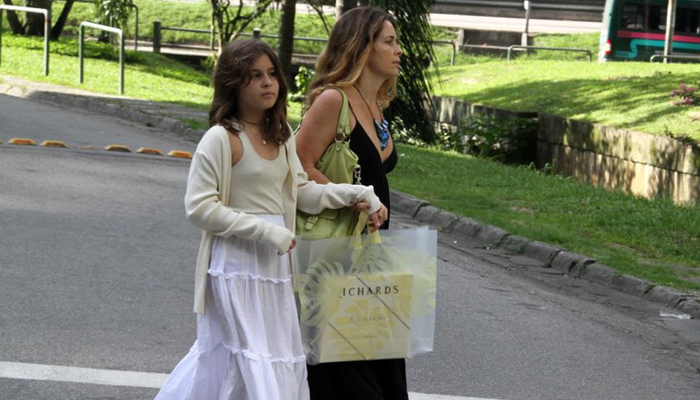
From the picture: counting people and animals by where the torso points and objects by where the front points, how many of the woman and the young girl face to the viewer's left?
0

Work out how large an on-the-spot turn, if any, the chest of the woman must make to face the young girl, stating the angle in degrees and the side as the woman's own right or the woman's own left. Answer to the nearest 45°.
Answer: approximately 135° to the woman's own right

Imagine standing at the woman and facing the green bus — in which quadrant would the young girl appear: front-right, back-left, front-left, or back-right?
back-left

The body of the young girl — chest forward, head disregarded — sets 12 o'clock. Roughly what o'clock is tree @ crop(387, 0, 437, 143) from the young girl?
The tree is roughly at 8 o'clock from the young girl.

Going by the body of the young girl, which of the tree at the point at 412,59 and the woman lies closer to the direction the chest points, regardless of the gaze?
the woman

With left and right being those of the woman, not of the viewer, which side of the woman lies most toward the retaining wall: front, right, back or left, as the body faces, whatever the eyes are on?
left

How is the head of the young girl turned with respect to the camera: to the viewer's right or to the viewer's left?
to the viewer's right

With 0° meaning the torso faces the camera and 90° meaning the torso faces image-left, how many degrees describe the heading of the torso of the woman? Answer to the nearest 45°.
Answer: approximately 270°

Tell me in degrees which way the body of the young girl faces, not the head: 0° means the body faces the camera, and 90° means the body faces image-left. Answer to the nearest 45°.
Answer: approximately 315°

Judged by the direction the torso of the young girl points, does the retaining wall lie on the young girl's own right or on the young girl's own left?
on the young girl's own left

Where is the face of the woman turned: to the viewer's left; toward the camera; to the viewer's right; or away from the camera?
to the viewer's right
